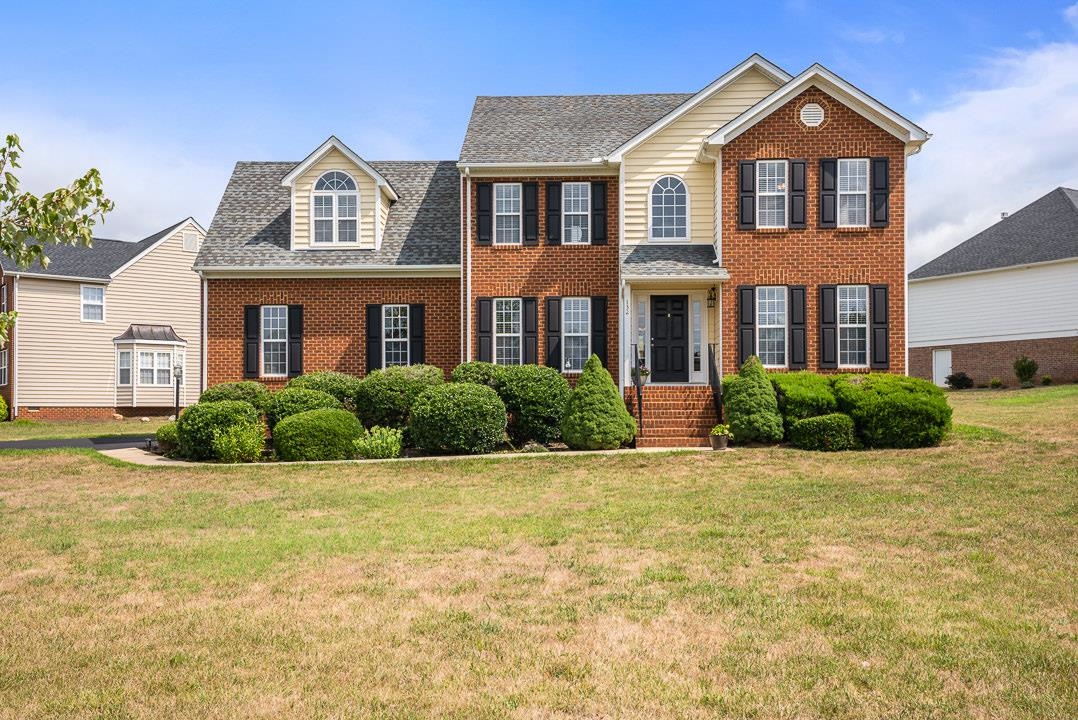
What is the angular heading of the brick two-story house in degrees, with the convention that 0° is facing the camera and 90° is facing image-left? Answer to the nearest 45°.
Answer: approximately 0°

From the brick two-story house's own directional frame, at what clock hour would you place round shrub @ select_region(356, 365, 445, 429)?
The round shrub is roughly at 2 o'clock from the brick two-story house.

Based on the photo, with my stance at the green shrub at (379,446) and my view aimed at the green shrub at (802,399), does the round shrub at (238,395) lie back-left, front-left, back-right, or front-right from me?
back-left

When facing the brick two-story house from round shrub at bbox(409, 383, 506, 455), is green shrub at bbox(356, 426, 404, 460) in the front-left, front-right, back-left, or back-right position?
back-left

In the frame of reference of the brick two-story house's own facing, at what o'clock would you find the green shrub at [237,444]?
The green shrub is roughly at 2 o'clock from the brick two-story house.

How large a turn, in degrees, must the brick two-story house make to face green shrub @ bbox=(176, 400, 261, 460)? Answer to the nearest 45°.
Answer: approximately 90° to its right

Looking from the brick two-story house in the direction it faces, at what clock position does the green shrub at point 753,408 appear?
The green shrub is roughly at 11 o'clock from the brick two-story house.

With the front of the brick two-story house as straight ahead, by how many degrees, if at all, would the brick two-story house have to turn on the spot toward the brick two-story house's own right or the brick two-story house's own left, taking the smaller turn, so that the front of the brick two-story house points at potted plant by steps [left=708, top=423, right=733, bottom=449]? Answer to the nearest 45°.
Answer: approximately 45° to the brick two-story house's own left
